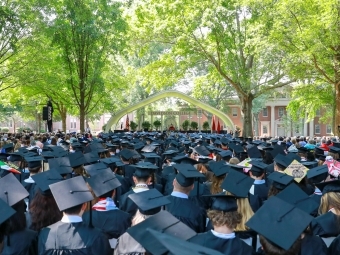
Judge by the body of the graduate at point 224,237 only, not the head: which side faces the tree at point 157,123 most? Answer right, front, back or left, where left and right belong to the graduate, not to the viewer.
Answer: front

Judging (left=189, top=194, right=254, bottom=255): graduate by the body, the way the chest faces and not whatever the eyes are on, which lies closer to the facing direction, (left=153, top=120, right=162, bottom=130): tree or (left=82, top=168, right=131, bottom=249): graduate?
the tree

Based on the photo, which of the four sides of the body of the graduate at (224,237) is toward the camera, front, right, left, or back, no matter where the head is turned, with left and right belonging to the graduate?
back

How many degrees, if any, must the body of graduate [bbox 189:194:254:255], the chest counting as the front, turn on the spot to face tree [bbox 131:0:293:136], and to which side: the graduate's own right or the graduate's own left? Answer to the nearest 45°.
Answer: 0° — they already face it

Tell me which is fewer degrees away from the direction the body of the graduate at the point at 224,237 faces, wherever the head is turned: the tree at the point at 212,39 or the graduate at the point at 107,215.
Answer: the tree

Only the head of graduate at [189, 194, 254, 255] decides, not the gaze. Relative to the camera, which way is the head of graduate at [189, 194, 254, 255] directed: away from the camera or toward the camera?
away from the camera

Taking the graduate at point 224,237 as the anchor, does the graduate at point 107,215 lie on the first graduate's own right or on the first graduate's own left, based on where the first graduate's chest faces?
on the first graduate's own left

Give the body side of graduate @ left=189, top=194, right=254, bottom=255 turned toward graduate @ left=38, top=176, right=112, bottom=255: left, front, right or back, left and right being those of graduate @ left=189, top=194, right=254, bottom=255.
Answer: left

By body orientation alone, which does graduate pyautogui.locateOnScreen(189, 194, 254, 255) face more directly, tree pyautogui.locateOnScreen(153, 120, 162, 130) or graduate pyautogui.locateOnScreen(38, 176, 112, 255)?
the tree
